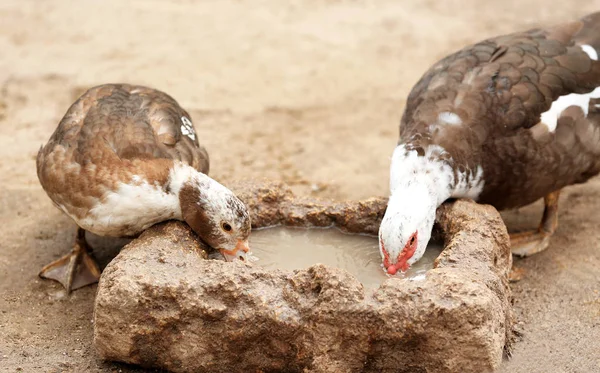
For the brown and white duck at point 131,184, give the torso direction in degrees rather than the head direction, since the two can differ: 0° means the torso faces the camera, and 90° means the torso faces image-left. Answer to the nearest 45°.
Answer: approximately 315°

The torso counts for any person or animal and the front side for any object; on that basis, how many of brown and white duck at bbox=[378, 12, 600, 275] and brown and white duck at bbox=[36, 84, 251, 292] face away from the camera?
0

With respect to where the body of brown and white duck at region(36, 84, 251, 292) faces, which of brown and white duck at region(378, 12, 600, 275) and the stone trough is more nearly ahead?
the stone trough

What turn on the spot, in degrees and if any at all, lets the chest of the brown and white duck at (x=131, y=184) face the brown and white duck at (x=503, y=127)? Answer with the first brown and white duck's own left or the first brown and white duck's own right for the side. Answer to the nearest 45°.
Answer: approximately 45° to the first brown and white duck's own left

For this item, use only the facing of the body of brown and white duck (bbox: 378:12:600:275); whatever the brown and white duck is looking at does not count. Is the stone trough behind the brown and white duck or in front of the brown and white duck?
in front

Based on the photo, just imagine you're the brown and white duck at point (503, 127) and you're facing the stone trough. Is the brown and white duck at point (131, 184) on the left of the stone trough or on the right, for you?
right

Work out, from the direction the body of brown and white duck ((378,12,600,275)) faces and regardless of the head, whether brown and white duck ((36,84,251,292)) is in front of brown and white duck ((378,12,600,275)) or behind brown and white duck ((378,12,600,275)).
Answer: in front

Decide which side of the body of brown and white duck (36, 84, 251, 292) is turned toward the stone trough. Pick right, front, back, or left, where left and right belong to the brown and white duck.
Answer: front

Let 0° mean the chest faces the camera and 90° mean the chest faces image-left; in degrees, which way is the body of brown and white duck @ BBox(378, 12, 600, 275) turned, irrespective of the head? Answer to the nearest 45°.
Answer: approximately 45°
